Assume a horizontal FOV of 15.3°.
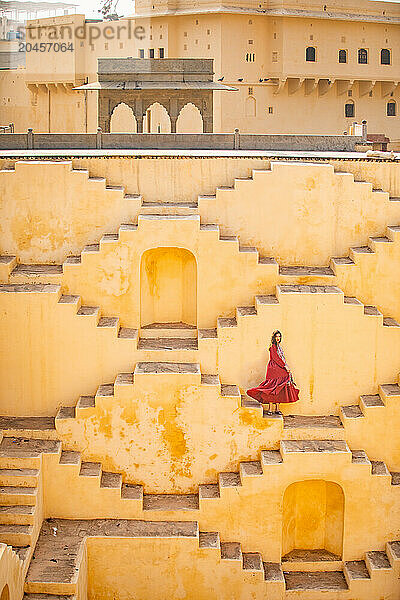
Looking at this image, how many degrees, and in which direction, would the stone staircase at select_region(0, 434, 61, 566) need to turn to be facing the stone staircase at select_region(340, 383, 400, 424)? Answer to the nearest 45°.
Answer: approximately 90° to its left

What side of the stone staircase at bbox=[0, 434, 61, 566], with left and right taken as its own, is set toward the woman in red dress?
left

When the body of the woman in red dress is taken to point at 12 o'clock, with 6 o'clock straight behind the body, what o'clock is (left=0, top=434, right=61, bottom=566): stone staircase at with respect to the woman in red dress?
The stone staircase is roughly at 4 o'clock from the woman in red dress.

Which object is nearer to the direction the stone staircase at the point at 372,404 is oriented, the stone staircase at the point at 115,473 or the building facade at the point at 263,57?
the stone staircase

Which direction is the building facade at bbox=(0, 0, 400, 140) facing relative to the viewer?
toward the camera

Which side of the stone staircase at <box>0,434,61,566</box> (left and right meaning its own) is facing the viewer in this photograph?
front

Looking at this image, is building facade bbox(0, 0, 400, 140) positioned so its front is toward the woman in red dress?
yes

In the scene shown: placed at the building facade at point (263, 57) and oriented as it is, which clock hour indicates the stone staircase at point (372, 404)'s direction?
The stone staircase is roughly at 12 o'clock from the building facade.
